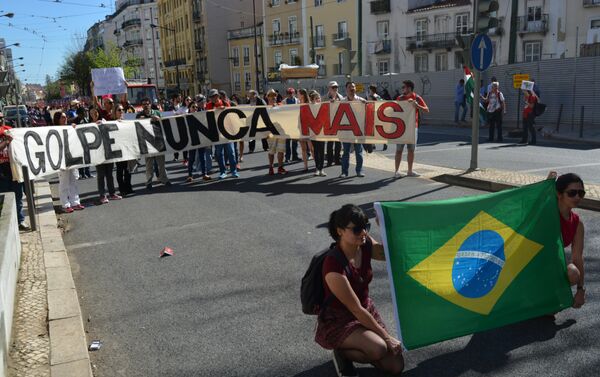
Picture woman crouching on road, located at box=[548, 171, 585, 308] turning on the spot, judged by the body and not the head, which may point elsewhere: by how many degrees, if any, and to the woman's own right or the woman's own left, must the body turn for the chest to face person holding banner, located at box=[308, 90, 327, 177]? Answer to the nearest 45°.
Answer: approximately 180°

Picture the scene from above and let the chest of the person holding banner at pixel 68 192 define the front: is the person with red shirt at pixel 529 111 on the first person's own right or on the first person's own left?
on the first person's own left

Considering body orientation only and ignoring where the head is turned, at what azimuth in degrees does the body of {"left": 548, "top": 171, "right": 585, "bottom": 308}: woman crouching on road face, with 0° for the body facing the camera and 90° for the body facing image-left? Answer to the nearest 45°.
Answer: approximately 315°

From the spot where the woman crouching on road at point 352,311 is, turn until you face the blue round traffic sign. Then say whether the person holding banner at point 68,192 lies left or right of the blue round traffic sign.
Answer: left

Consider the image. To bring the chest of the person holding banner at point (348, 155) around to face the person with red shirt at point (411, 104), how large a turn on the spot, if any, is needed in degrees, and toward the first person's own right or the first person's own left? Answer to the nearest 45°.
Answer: approximately 90° to the first person's own left

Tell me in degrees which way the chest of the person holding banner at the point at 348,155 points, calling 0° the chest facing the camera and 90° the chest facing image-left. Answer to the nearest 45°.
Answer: approximately 0°

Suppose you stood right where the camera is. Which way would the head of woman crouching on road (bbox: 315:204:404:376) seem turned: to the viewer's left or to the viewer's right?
to the viewer's right
